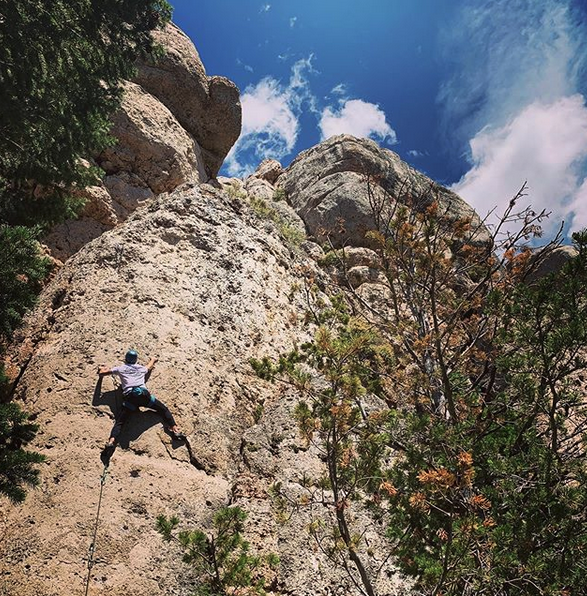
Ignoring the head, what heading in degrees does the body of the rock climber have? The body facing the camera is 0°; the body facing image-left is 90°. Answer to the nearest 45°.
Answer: approximately 180°

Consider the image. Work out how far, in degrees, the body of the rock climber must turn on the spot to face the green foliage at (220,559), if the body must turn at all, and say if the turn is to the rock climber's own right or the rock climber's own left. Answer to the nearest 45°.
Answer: approximately 135° to the rock climber's own right
